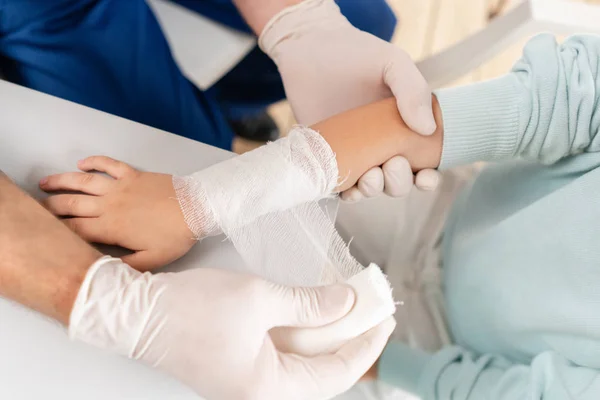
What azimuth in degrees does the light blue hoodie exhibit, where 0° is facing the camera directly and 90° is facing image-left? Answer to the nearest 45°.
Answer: approximately 90°
